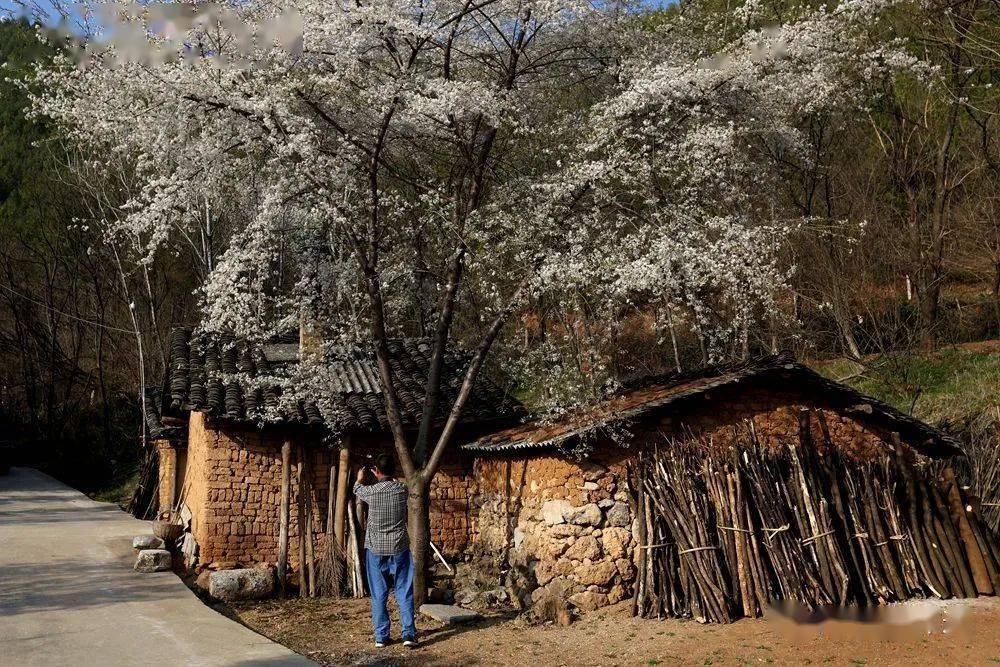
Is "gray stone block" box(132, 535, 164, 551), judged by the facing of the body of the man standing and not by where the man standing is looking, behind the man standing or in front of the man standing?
in front

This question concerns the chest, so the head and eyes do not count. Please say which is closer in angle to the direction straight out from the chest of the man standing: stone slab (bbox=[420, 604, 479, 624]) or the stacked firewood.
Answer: the stone slab

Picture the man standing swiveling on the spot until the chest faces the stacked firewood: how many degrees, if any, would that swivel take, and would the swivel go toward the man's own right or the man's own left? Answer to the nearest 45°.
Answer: approximately 135° to the man's own right

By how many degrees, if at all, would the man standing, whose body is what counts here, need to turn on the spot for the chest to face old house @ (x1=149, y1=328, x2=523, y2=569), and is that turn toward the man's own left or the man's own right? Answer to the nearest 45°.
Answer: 0° — they already face it

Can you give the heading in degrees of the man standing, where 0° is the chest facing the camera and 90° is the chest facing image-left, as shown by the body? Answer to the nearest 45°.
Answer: approximately 135°

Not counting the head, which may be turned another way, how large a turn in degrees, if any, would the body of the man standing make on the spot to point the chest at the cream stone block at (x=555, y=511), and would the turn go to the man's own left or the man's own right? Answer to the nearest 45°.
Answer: approximately 90° to the man's own right

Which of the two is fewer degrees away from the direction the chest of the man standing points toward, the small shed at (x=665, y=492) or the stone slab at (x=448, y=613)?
the stone slab

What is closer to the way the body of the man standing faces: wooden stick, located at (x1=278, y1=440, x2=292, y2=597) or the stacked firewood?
the wooden stick
